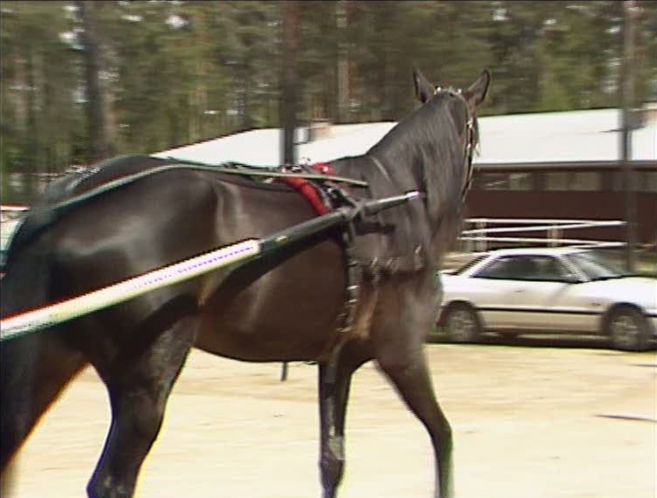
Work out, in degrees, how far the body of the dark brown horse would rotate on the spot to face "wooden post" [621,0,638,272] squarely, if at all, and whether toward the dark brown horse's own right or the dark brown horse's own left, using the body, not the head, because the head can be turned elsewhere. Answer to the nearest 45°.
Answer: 0° — it already faces it

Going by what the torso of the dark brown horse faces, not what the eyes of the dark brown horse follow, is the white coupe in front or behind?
in front

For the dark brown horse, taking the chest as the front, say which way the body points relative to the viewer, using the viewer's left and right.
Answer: facing away from the viewer and to the right of the viewer
